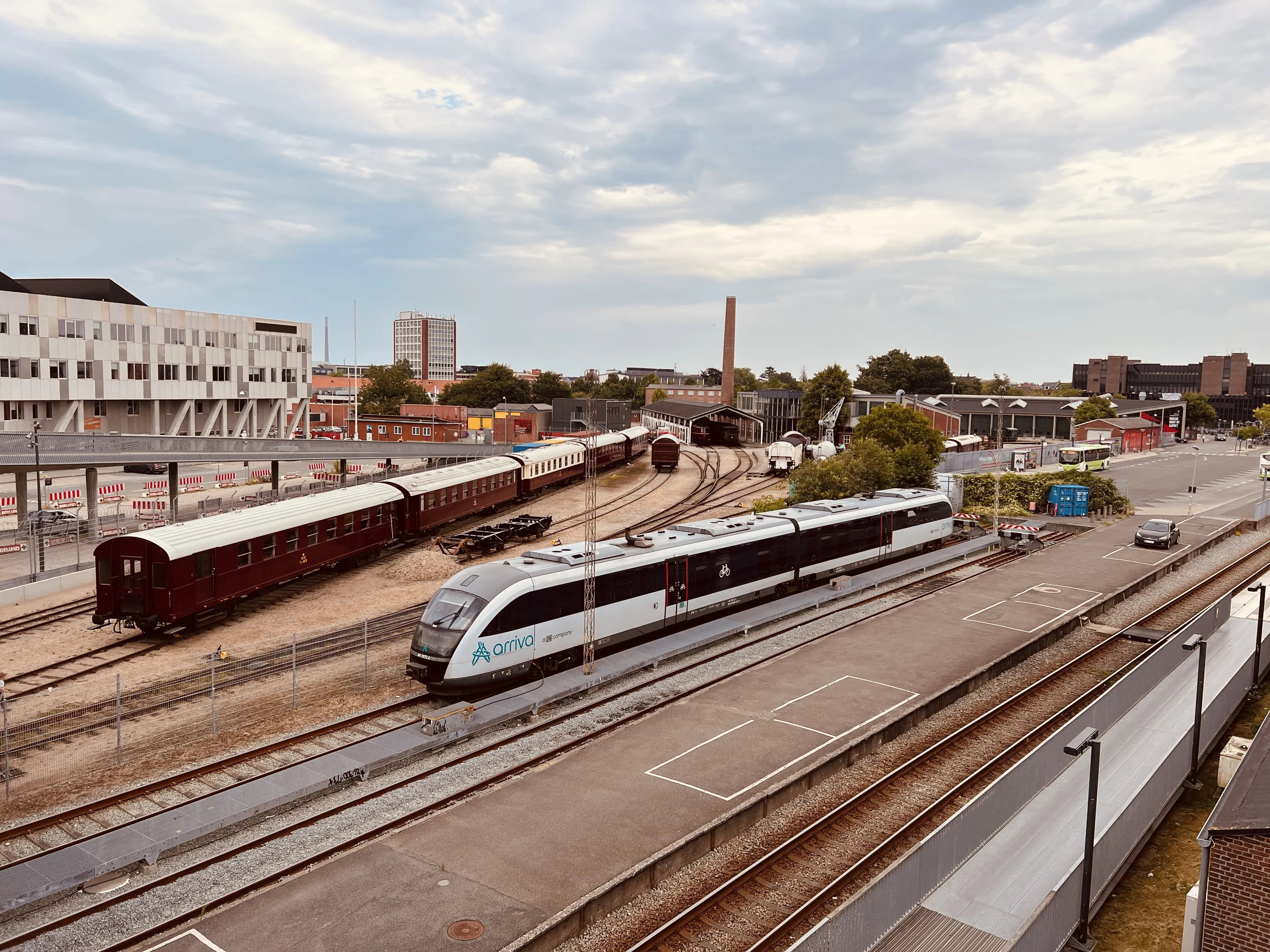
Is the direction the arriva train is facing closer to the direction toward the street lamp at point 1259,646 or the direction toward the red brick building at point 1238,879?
the red brick building

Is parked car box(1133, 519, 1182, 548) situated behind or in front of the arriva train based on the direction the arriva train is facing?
behind

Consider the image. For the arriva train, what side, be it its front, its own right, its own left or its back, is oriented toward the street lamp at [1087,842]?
left

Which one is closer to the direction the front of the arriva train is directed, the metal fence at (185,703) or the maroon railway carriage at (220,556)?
the metal fence

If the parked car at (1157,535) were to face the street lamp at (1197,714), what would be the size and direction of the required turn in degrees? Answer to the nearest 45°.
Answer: approximately 45° to its left

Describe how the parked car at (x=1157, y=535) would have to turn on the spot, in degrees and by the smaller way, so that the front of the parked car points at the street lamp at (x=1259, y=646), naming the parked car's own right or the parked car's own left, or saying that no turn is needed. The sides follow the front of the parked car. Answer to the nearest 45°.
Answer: approximately 45° to the parked car's own left

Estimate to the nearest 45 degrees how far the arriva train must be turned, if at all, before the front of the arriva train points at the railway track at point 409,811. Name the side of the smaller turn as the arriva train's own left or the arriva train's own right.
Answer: approximately 45° to the arriva train's own left

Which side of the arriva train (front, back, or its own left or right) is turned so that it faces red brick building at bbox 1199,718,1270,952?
left

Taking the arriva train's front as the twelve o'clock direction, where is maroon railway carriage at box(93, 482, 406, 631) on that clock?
The maroon railway carriage is roughly at 2 o'clock from the arriva train.
